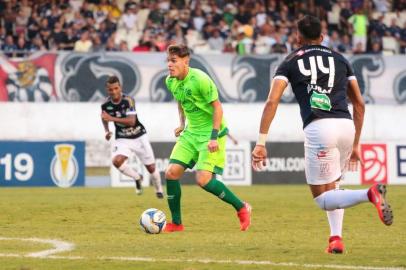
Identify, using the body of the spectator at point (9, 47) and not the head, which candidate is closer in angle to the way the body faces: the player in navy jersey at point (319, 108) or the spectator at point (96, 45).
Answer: the player in navy jersey

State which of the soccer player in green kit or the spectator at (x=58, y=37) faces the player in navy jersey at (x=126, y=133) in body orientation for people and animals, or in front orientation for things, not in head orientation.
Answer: the spectator

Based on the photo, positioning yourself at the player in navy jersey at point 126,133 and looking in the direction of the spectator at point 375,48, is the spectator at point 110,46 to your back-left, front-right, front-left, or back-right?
front-left

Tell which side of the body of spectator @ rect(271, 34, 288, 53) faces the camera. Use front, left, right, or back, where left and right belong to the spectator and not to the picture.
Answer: front

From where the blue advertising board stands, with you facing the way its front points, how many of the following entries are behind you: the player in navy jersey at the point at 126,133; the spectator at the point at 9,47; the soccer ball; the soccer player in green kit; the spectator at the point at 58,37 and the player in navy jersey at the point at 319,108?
2

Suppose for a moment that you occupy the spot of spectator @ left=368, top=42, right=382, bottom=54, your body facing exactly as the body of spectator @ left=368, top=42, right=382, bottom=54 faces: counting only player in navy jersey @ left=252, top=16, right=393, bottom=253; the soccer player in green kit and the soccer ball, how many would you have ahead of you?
3

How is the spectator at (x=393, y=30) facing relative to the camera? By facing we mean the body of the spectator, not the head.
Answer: toward the camera

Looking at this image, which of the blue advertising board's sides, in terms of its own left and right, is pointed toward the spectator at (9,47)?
back

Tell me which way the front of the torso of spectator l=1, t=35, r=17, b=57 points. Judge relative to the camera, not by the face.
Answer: toward the camera

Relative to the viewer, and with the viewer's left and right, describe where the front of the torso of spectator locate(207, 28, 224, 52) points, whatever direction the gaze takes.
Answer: facing the viewer

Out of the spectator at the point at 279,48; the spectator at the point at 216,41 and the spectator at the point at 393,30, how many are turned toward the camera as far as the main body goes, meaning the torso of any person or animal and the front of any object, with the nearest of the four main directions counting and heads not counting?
3

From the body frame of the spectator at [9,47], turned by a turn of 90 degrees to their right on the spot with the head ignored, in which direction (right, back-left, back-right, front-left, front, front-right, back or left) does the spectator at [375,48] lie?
back

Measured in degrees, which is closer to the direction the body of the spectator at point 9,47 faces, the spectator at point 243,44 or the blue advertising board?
the blue advertising board

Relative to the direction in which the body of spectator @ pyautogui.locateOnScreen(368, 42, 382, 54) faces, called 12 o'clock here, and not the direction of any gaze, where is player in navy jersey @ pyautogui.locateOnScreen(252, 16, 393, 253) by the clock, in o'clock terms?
The player in navy jersey is roughly at 12 o'clock from the spectator.

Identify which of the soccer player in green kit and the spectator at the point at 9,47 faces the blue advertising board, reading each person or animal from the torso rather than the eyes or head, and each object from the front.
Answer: the spectator
